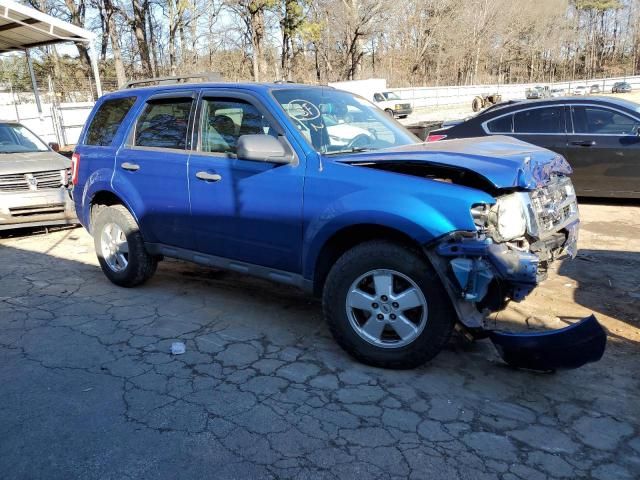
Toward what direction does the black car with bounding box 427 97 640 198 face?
to the viewer's right

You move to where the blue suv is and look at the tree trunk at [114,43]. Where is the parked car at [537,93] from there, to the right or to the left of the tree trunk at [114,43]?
right

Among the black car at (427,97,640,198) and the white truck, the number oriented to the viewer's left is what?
0

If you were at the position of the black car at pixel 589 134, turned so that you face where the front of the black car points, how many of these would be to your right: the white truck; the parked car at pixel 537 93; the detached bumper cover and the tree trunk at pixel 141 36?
1

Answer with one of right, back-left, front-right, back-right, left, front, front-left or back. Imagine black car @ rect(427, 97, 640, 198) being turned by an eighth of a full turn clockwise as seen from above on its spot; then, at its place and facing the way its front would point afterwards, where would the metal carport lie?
back-right

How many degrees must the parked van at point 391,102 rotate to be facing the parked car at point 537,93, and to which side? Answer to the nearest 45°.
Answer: approximately 90° to its left

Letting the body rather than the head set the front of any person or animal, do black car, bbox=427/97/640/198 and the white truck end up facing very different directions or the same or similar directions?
same or similar directions

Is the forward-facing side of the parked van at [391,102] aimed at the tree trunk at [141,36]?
no

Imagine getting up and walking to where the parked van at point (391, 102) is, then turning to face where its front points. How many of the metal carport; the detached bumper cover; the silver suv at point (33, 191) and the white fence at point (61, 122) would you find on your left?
0

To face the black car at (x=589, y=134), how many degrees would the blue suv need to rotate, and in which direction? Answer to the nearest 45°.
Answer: approximately 90° to its left

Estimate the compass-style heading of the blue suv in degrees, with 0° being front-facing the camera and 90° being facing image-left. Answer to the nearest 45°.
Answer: approximately 315°

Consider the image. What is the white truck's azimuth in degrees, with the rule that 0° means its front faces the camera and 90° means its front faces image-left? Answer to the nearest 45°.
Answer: approximately 315°

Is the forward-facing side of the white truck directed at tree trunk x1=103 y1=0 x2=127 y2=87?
no

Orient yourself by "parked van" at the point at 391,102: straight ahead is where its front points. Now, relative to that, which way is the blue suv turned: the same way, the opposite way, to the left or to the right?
the same way

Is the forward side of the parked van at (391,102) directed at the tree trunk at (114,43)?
no
